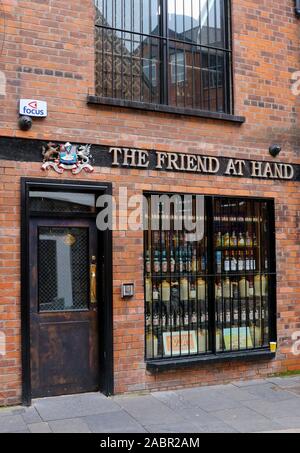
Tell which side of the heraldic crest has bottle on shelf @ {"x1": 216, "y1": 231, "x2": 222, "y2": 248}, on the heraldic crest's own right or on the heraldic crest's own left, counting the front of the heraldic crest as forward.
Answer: on the heraldic crest's own left

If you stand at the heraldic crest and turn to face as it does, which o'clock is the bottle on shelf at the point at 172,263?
The bottle on shelf is roughly at 8 o'clock from the heraldic crest.

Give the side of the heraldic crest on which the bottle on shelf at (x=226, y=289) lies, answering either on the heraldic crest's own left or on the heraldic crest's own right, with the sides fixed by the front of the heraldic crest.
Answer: on the heraldic crest's own left

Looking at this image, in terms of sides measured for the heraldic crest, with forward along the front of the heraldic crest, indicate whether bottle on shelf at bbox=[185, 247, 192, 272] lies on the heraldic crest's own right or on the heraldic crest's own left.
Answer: on the heraldic crest's own left

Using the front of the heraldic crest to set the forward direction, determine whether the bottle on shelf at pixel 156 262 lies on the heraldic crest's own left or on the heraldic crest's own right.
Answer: on the heraldic crest's own left

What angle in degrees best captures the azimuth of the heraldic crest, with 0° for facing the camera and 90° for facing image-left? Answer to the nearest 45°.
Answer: approximately 0°
